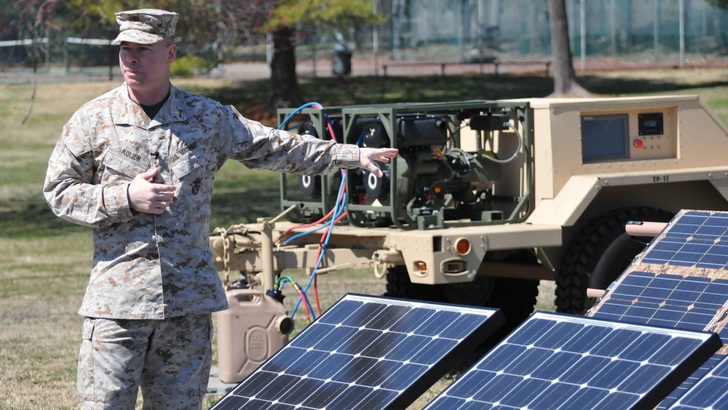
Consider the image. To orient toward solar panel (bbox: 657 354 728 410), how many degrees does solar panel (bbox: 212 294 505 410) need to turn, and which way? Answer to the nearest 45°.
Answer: approximately 135° to its left

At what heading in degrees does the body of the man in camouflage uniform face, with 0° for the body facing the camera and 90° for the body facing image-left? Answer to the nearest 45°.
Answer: approximately 0°

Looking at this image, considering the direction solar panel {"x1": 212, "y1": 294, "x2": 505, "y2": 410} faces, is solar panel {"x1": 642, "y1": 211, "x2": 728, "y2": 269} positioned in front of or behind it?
behind

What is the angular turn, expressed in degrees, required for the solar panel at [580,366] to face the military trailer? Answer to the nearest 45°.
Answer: approximately 135° to its right

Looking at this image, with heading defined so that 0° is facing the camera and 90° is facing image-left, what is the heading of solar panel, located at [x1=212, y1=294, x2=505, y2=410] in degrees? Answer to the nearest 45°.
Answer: approximately 45°

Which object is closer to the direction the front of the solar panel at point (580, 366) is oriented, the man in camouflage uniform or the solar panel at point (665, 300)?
the man in camouflage uniform

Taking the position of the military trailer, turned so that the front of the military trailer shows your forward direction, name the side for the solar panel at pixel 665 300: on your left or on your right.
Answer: on your left

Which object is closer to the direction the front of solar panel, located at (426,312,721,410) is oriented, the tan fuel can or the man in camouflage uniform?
the man in camouflage uniform

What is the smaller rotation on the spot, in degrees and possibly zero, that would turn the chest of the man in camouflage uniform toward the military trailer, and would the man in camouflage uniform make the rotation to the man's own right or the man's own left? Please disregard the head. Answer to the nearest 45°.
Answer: approximately 135° to the man's own left
